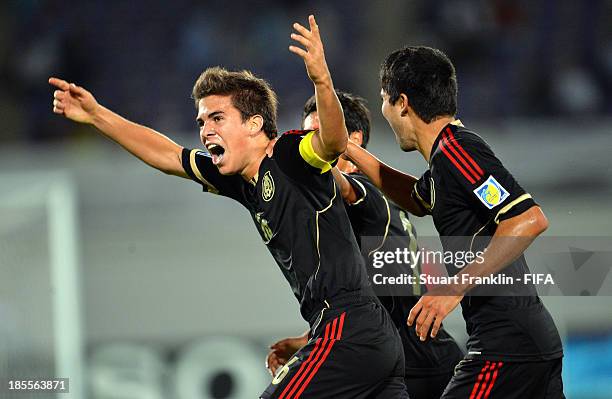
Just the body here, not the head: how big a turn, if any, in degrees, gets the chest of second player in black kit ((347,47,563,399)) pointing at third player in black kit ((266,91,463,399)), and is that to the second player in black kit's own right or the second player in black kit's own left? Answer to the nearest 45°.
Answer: approximately 45° to the second player in black kit's own right

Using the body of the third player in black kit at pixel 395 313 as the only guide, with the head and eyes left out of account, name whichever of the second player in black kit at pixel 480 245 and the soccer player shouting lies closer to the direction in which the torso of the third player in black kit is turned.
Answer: the soccer player shouting

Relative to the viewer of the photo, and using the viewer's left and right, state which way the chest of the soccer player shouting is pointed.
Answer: facing the viewer and to the left of the viewer

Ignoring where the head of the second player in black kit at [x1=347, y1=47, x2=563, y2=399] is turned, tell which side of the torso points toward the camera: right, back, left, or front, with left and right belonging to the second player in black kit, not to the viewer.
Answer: left

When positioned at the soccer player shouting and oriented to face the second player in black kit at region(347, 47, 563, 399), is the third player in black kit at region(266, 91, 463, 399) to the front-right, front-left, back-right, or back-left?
front-left

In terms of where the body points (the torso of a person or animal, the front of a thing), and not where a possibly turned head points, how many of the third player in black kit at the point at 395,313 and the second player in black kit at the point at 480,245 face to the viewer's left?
2

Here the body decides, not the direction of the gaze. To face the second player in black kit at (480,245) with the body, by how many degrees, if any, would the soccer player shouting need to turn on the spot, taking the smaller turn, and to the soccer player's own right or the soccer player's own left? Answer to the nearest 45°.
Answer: approximately 135° to the soccer player's own left

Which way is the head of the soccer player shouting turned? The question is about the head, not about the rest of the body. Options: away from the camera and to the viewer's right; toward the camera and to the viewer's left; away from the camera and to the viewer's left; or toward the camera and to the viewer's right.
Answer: toward the camera and to the viewer's left

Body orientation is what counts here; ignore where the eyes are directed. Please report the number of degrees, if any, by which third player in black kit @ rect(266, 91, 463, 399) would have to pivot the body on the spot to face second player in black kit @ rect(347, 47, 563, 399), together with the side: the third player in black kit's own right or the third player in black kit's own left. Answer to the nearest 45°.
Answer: approximately 135° to the third player in black kit's own left
